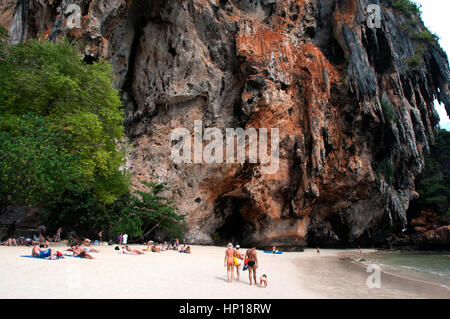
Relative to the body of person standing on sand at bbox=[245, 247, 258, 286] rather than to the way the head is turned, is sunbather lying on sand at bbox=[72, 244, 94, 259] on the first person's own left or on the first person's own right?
on the first person's own left

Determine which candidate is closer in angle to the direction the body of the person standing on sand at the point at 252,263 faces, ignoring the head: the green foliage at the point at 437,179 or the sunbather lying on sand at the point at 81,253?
the green foliage

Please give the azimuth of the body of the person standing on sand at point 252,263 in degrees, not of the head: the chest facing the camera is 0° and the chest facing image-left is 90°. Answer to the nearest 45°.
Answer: approximately 180°

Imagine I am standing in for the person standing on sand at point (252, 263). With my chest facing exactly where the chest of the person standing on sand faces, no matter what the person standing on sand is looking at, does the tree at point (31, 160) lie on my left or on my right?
on my left
